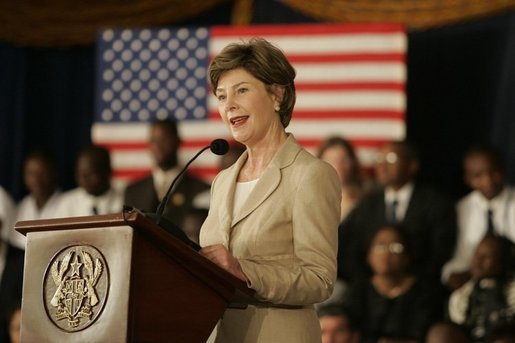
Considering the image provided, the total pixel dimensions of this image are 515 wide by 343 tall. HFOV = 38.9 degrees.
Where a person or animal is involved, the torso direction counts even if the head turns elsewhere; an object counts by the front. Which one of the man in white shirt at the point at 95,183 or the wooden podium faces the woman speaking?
the man in white shirt

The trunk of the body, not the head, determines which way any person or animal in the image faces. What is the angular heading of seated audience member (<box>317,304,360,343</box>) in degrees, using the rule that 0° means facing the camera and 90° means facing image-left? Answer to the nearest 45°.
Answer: approximately 45°

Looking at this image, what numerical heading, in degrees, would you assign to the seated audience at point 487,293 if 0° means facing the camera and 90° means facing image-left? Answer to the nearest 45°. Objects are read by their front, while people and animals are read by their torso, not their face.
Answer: approximately 45°

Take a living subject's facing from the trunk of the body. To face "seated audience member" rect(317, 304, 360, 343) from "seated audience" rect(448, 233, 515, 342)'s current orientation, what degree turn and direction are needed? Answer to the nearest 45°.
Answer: approximately 45° to their right

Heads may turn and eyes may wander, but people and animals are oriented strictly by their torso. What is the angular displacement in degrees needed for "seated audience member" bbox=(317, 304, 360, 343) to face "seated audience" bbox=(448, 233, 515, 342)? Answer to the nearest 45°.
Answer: approximately 135° to their left

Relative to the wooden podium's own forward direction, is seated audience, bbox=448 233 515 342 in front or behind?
behind

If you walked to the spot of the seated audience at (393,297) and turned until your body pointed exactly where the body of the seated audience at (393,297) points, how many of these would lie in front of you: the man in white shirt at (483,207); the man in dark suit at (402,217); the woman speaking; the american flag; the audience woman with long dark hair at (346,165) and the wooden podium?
2

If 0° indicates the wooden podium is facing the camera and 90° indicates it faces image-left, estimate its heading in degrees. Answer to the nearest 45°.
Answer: approximately 45°

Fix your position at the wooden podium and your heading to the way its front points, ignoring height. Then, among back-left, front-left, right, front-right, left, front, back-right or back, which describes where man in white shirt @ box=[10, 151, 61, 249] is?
back-right

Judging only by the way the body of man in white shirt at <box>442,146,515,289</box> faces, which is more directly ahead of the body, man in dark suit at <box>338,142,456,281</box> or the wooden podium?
the wooden podium

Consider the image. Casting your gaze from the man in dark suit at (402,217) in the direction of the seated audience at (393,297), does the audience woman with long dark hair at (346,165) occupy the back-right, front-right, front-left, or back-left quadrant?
back-right

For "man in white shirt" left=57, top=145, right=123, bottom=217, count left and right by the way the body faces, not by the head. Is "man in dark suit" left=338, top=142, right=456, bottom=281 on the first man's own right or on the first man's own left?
on the first man's own left
